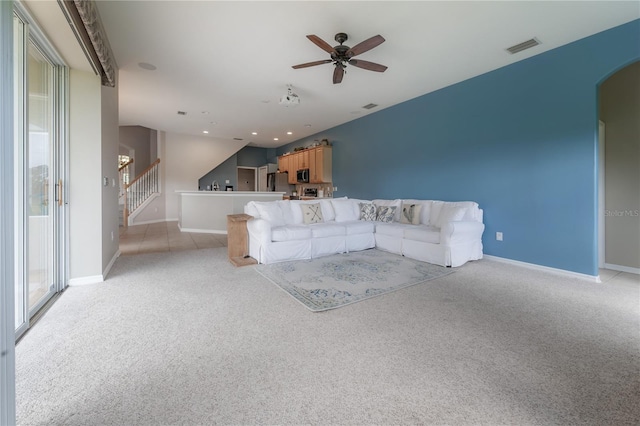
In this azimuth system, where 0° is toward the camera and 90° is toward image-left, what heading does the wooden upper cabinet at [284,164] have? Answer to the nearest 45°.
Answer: approximately 45°

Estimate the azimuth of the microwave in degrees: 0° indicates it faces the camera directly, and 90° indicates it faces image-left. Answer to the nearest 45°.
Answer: approximately 45°

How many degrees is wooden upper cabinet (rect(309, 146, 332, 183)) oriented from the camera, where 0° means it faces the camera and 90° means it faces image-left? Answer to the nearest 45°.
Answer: approximately 45°

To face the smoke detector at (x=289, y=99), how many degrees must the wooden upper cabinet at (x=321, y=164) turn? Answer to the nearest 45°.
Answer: approximately 45° to its left

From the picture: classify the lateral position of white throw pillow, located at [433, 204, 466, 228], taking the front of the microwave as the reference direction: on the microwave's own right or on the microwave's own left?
on the microwave's own left

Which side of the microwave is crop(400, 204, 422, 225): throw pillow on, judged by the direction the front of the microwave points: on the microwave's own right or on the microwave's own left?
on the microwave's own left

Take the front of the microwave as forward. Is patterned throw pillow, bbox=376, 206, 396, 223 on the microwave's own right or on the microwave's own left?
on the microwave's own left
